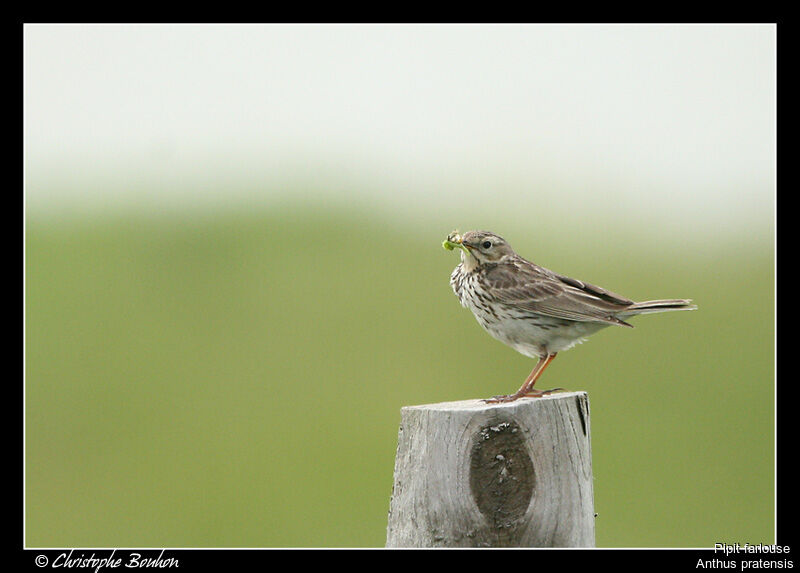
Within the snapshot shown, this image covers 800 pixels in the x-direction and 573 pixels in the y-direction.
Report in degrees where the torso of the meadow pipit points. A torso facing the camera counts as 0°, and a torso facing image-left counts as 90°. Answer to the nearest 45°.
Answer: approximately 90°
